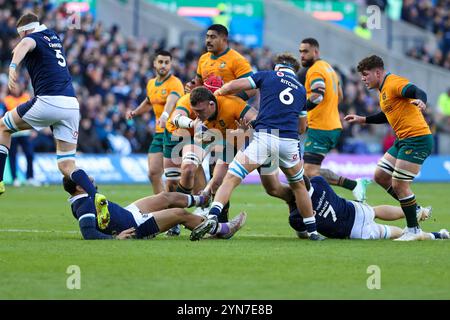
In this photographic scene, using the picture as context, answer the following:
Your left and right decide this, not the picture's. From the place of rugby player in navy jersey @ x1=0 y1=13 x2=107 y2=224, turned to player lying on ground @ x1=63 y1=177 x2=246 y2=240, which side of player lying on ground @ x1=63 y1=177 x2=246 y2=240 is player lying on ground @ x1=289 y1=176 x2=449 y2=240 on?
left

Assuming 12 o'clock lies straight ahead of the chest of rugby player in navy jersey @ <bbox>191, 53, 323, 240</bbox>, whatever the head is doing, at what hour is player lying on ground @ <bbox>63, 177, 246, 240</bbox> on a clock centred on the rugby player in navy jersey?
The player lying on ground is roughly at 10 o'clock from the rugby player in navy jersey.

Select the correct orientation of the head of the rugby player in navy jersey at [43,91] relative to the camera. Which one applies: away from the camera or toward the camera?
away from the camera

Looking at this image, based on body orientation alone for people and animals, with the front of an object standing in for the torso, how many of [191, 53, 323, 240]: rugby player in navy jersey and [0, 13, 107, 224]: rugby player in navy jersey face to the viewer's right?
0

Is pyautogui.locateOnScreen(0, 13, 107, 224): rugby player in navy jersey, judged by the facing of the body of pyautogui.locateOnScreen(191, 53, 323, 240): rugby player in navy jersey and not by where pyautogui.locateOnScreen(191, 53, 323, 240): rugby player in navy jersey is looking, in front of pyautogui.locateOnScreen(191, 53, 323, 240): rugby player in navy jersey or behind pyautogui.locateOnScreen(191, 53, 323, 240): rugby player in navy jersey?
in front

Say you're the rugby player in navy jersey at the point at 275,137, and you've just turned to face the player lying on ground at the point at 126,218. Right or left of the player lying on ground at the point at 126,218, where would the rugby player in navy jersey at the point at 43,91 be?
right

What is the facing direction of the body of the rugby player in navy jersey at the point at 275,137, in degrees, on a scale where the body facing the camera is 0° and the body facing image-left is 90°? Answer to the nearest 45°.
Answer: approximately 135°
